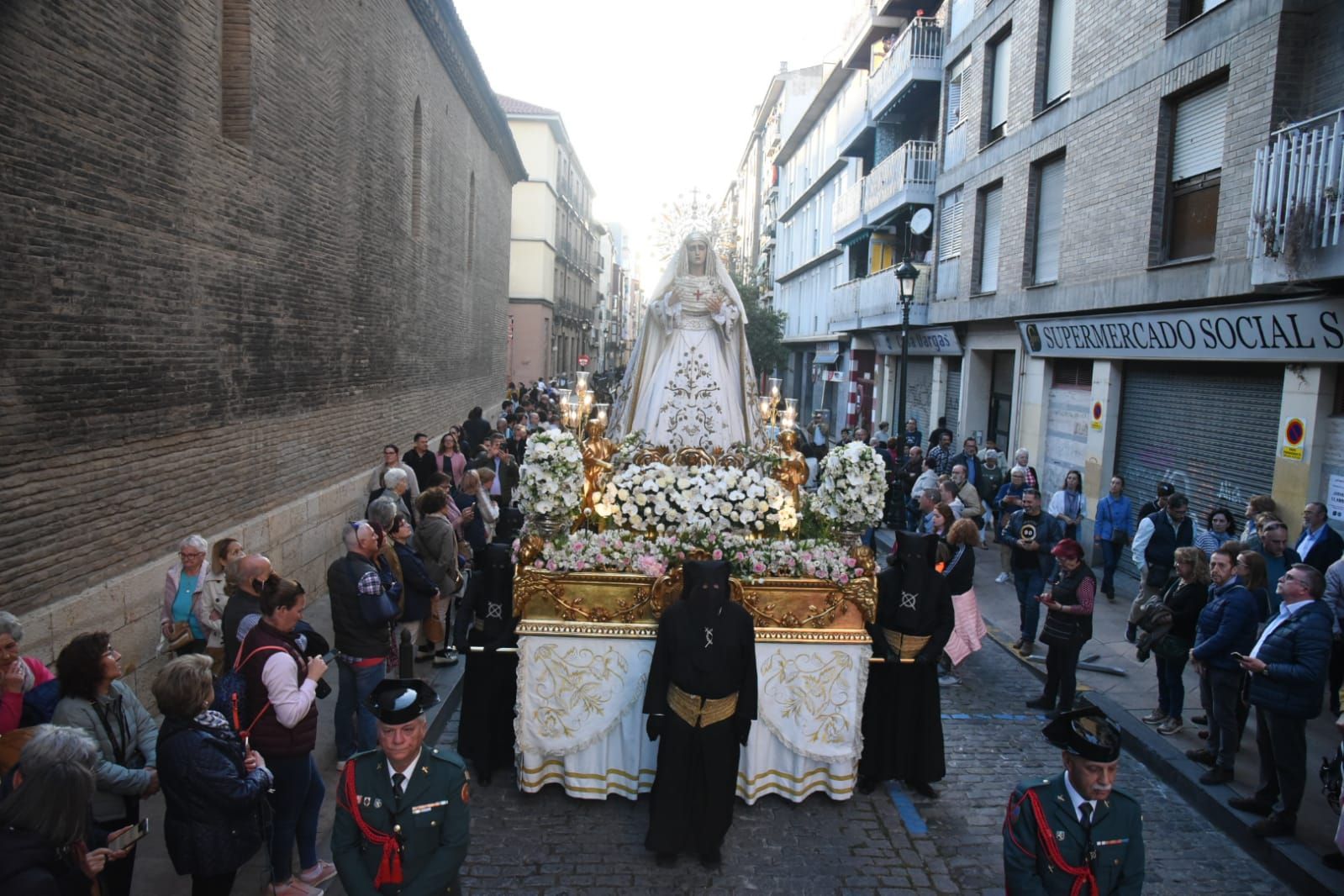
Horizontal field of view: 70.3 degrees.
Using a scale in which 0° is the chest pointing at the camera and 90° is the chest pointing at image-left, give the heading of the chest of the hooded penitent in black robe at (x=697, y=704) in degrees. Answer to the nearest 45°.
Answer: approximately 0°

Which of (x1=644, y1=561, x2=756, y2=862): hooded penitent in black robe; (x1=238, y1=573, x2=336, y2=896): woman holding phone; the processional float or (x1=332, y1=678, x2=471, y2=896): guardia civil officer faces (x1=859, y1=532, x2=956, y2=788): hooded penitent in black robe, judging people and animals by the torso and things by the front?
the woman holding phone

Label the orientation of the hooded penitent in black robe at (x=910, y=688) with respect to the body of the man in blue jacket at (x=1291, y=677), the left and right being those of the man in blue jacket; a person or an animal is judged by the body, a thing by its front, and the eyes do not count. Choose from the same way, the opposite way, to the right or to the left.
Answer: to the left

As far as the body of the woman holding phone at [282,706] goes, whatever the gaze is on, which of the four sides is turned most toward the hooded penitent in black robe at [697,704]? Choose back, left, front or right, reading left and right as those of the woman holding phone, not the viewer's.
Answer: front

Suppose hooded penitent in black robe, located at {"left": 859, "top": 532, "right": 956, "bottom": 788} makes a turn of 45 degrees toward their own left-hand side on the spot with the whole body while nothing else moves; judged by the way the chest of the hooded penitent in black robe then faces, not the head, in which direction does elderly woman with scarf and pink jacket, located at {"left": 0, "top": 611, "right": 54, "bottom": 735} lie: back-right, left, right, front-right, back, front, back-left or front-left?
right

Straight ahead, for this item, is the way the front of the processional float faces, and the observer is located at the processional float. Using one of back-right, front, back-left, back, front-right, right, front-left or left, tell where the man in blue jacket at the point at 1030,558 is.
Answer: back-left

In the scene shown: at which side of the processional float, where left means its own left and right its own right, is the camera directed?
front

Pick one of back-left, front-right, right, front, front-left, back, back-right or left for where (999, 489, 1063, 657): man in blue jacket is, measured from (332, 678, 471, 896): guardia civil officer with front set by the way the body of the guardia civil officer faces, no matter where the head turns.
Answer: back-left

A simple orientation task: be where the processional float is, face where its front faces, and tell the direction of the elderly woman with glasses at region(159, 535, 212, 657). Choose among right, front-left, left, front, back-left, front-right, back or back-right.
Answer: right

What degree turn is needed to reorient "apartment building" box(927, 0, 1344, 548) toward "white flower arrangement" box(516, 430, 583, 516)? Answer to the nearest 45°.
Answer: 0° — it already faces it

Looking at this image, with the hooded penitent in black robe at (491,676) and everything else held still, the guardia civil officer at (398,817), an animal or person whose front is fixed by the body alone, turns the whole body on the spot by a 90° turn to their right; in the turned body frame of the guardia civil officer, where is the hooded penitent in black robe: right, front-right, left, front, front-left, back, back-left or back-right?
right

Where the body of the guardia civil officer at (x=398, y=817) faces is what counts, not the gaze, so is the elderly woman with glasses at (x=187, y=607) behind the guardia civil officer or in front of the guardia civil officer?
behind
